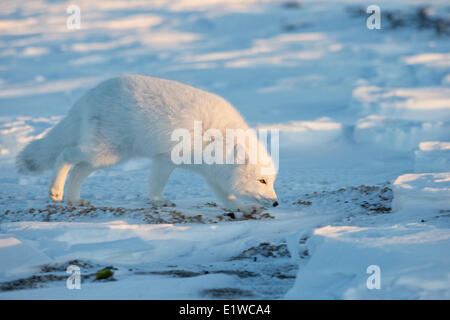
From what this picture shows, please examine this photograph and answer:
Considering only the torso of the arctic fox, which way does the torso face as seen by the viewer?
to the viewer's right
